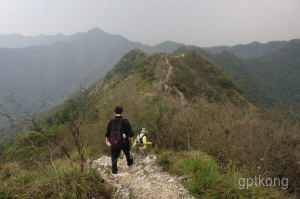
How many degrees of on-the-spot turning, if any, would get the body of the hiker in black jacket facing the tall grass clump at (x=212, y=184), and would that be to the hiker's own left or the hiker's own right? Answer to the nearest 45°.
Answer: approximately 135° to the hiker's own right

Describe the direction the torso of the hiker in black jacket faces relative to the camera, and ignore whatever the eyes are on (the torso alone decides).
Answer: away from the camera
